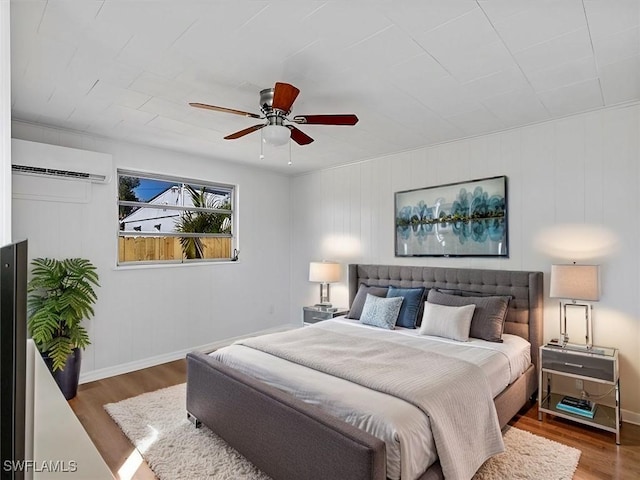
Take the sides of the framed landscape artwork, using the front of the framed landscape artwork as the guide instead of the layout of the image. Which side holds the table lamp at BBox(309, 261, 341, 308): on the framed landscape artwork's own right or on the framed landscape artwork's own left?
on the framed landscape artwork's own right

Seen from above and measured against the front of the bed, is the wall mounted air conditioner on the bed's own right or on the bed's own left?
on the bed's own right

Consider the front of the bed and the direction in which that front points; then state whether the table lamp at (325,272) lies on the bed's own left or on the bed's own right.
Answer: on the bed's own right

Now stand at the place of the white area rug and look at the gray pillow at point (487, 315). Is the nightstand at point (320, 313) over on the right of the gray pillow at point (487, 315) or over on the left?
left

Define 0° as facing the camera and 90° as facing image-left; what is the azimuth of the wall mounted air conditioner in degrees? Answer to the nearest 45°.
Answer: approximately 315°

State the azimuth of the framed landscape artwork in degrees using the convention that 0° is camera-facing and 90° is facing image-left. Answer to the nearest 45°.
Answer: approximately 45°

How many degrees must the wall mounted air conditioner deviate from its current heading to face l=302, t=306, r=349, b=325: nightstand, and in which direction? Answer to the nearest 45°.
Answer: approximately 45° to its left

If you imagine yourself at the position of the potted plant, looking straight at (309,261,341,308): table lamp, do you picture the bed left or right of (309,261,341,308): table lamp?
right
